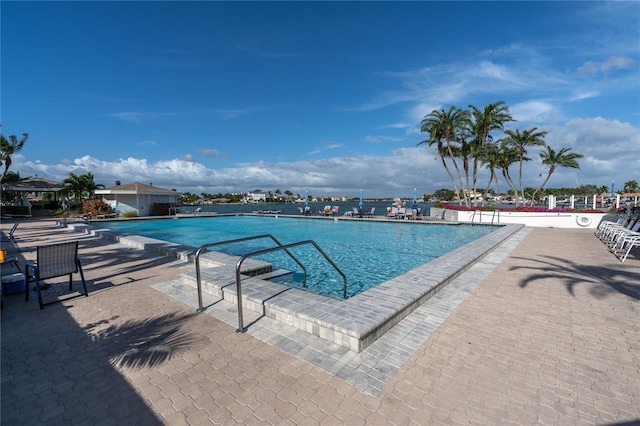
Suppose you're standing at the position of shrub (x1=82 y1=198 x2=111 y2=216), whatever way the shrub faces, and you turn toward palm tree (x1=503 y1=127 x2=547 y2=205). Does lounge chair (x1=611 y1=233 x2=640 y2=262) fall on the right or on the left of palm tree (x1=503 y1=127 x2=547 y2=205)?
right

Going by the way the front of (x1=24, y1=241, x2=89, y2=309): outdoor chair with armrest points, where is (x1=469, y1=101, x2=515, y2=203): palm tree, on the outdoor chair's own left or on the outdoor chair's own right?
on the outdoor chair's own right
